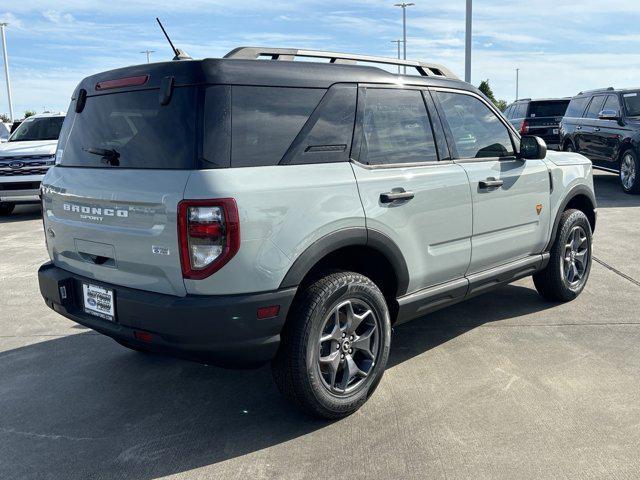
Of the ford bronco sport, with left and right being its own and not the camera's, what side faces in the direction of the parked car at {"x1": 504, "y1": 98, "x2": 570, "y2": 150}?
front

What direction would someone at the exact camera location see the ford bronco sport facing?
facing away from the viewer and to the right of the viewer

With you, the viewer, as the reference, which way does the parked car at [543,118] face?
facing away from the viewer and to the left of the viewer

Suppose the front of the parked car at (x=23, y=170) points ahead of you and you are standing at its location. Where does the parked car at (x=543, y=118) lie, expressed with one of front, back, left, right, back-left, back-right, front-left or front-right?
back-left

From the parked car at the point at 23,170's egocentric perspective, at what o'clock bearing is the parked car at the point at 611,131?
the parked car at the point at 611,131 is roughly at 8 o'clock from the parked car at the point at 23,170.

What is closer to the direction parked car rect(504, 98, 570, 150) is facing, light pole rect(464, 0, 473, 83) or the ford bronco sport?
the light pole

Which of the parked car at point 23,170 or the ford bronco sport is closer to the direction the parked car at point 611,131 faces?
the ford bronco sport

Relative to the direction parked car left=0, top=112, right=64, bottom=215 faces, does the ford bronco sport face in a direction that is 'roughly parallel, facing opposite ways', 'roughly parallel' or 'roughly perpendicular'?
roughly parallel, facing opposite ways

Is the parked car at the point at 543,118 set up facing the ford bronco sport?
no

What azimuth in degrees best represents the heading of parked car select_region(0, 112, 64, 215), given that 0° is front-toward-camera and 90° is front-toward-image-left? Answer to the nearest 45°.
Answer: approximately 45°

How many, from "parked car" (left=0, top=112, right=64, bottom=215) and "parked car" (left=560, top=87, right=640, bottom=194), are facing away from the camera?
0

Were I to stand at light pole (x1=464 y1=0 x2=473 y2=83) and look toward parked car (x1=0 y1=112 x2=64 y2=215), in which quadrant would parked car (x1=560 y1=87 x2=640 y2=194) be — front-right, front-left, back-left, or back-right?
front-left

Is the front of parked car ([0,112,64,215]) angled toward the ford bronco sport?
no

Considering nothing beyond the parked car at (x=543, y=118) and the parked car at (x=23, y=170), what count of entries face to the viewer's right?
0

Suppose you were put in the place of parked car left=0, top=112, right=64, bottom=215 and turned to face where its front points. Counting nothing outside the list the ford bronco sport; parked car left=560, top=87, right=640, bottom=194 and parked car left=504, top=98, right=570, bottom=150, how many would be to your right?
0

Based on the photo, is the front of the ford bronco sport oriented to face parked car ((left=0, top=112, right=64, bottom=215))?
no
